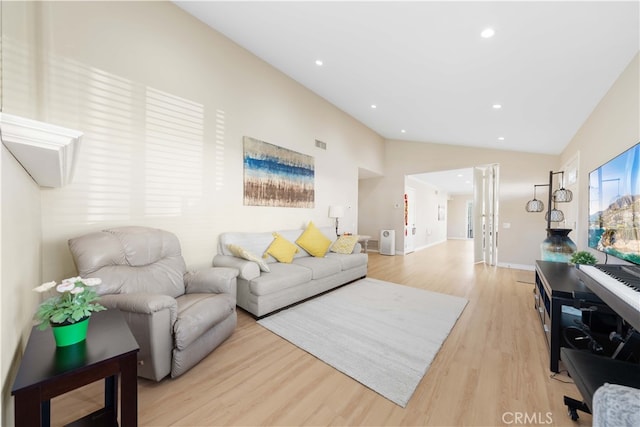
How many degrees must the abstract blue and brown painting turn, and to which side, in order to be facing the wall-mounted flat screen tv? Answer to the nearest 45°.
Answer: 0° — it already faces it

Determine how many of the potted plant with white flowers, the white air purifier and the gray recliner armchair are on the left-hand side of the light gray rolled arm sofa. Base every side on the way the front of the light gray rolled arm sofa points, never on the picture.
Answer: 1

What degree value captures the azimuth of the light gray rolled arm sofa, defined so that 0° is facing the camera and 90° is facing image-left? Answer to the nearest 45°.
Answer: approximately 315°

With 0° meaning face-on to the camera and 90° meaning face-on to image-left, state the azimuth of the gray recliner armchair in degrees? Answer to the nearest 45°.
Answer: approximately 315°

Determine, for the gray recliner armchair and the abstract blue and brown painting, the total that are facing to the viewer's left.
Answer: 0

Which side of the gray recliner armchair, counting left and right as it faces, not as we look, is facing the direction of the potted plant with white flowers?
right

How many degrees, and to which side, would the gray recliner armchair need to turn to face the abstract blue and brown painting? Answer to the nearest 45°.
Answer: approximately 90° to its left

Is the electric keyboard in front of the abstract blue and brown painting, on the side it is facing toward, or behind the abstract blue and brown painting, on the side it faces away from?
in front

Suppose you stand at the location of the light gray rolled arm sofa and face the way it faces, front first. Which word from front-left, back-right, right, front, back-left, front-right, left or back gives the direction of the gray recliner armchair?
right

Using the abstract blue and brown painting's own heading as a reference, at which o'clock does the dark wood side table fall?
The dark wood side table is roughly at 2 o'clock from the abstract blue and brown painting.

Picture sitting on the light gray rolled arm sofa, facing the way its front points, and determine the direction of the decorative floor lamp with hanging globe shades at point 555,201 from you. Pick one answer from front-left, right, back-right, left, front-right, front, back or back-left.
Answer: front-left

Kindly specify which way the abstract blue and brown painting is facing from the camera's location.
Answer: facing the viewer and to the right of the viewer

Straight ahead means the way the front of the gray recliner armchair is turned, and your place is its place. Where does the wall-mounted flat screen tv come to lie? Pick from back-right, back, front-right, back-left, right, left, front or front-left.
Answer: front

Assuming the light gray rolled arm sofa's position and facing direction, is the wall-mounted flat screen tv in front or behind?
in front

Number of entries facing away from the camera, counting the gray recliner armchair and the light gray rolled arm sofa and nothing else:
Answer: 0

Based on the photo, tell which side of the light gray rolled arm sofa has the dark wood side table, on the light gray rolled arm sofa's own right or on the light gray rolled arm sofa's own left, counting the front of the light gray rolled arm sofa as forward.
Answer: on the light gray rolled arm sofa's own right

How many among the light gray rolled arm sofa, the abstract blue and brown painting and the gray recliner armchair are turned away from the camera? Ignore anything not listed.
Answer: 0

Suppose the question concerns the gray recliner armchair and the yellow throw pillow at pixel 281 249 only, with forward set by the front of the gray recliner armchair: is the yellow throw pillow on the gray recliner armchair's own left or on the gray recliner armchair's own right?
on the gray recliner armchair's own left
